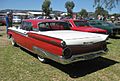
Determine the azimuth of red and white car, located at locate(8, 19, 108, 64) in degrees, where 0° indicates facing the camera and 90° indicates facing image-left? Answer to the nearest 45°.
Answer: approximately 135°
